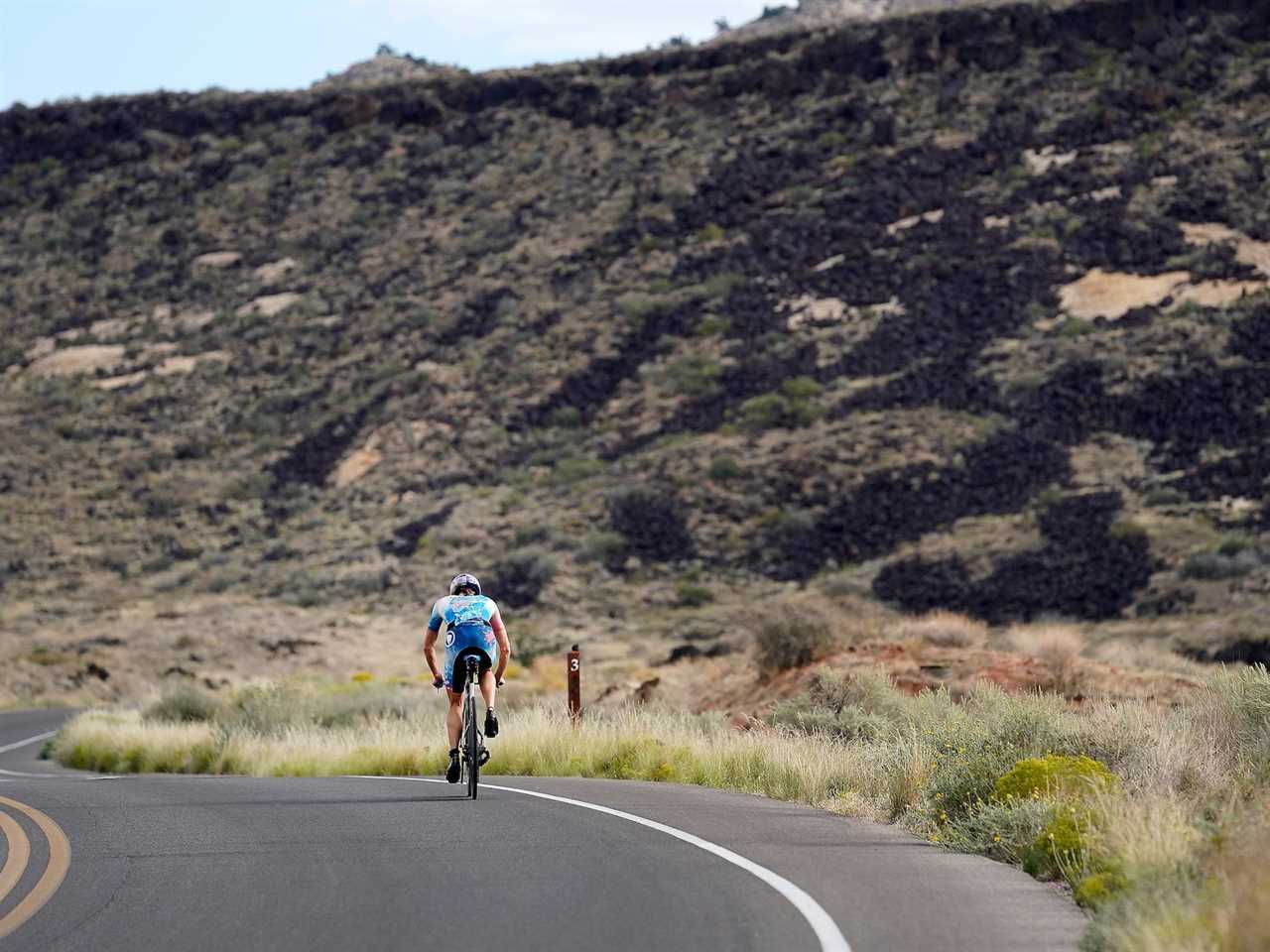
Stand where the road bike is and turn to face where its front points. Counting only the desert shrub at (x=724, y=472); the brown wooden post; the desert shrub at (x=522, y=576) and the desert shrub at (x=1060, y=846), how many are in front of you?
3

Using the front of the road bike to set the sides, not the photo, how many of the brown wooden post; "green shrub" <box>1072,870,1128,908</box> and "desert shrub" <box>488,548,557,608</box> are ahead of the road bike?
2

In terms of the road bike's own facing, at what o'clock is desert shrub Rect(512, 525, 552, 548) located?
The desert shrub is roughly at 12 o'clock from the road bike.

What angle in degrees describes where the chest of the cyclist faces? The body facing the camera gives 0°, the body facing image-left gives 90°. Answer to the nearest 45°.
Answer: approximately 180°

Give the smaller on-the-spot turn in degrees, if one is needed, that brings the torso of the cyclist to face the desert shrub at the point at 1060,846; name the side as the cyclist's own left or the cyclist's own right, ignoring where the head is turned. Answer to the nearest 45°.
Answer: approximately 135° to the cyclist's own right

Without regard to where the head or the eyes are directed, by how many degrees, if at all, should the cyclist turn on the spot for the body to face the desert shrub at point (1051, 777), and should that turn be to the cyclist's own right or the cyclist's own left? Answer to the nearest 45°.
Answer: approximately 135° to the cyclist's own right

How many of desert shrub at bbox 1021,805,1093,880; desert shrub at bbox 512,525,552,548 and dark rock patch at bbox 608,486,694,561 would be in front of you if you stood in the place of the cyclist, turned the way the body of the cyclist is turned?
2

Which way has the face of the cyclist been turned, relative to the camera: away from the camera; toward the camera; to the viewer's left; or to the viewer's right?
away from the camera

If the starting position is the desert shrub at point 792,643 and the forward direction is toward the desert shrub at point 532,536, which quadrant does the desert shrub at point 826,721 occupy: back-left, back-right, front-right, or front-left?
back-left

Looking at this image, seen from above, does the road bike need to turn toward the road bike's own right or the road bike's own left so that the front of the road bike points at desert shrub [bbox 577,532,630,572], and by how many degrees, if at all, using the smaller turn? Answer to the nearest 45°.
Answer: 0° — it already faces it

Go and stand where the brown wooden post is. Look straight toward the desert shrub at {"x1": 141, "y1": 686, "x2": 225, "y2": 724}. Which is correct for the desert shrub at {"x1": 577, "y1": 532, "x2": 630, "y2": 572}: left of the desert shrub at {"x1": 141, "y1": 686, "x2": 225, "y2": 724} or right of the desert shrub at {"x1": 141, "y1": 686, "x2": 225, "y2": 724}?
right

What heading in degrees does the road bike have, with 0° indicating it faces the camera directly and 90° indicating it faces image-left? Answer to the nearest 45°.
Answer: approximately 180°

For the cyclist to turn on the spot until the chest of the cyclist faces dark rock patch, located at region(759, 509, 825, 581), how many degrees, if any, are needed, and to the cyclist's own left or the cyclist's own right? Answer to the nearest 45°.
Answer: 0° — they already face it

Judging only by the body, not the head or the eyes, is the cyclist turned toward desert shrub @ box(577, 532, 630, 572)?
yes
